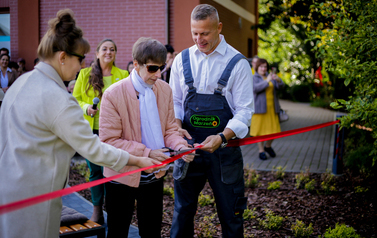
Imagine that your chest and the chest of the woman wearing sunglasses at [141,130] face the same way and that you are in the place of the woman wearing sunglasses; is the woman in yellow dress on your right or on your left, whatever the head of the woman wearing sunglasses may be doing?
on your left

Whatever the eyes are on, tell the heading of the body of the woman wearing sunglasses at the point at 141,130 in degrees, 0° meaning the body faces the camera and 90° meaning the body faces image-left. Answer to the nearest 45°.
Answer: approximately 315°

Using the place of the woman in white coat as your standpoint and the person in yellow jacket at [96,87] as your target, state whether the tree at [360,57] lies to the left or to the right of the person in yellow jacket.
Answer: right

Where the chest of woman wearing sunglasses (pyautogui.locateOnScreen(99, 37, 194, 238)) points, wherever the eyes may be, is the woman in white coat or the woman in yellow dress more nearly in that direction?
the woman in white coat

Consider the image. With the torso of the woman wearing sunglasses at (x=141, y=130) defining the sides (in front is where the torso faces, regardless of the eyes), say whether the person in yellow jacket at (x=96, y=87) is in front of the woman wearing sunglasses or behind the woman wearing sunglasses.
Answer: behind
